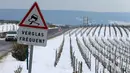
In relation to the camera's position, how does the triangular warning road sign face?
facing the viewer
